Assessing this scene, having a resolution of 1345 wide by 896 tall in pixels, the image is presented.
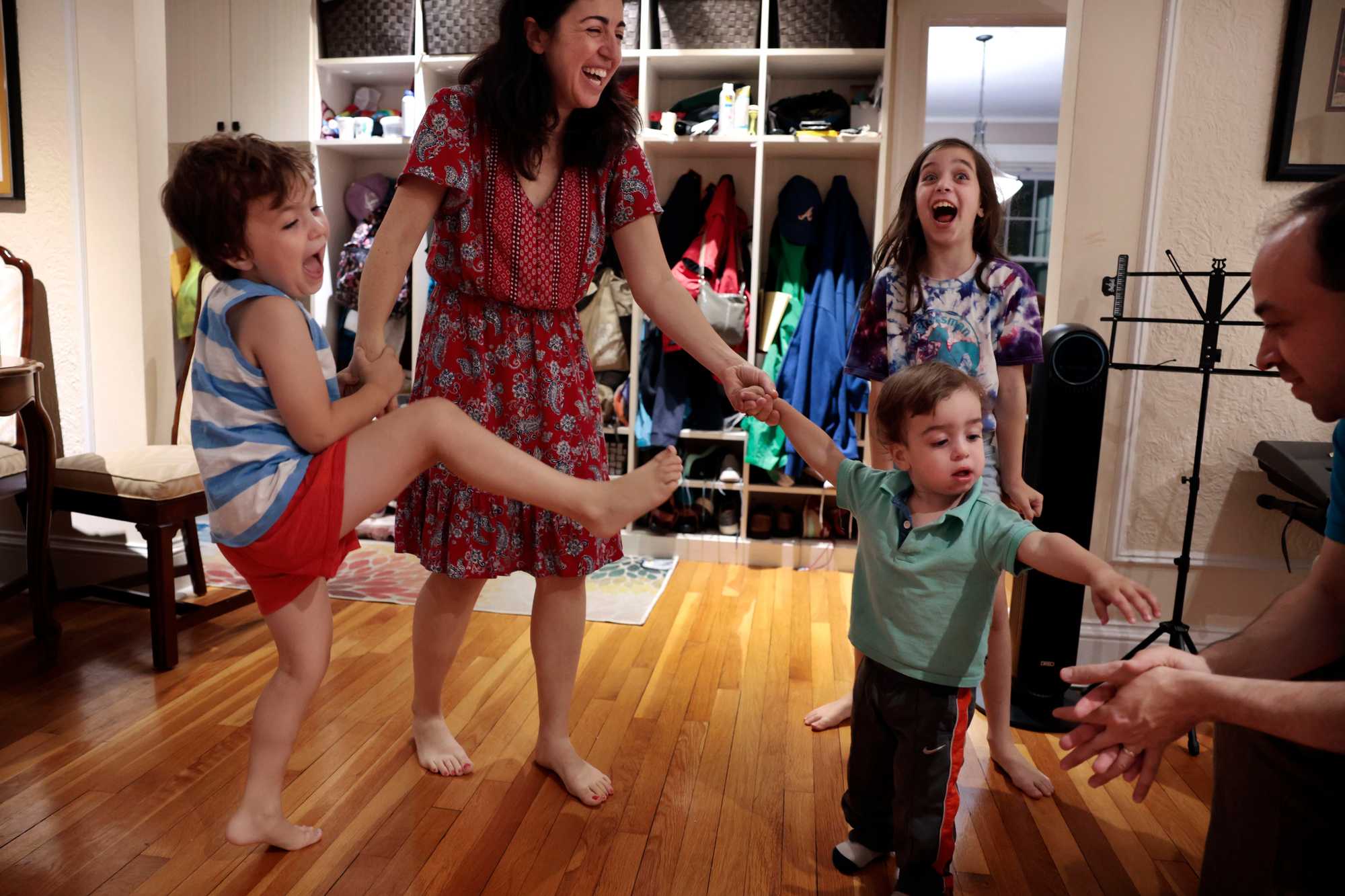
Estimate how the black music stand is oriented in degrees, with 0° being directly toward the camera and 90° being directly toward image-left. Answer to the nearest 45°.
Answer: approximately 0°

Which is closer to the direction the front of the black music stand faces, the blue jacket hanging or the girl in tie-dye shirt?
the girl in tie-dye shirt

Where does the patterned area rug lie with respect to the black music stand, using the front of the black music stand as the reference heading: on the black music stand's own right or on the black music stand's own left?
on the black music stand's own right

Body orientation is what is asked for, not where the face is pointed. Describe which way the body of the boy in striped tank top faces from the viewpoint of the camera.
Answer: to the viewer's right

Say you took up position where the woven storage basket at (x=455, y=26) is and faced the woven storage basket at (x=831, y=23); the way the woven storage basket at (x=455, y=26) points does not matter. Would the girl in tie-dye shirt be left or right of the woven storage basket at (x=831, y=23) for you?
right

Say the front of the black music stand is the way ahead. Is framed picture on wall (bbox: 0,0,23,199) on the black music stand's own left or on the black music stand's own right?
on the black music stand's own right

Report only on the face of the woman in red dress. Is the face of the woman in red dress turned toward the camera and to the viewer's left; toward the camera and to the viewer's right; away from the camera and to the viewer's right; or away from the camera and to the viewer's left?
toward the camera and to the viewer's right
